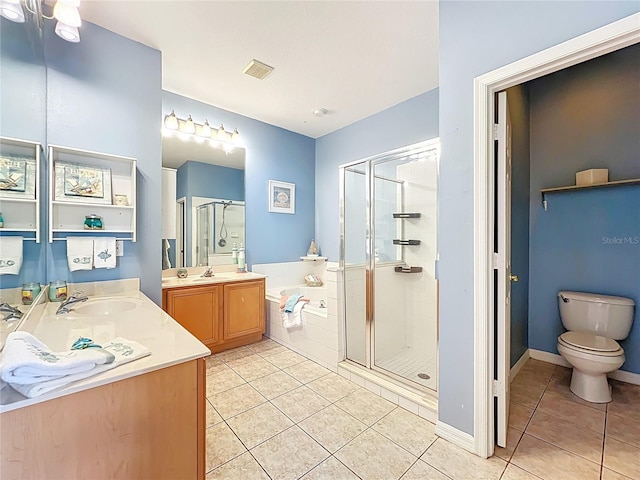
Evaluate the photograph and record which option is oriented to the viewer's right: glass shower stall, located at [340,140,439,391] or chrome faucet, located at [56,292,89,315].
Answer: the chrome faucet

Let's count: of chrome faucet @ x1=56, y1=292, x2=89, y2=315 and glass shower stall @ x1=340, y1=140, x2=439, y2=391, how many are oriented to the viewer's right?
1

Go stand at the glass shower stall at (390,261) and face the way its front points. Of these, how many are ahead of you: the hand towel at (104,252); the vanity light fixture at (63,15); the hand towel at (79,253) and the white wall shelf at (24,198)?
4

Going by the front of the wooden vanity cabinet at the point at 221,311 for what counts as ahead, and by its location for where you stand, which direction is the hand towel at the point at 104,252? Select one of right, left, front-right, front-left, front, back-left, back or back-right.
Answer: right

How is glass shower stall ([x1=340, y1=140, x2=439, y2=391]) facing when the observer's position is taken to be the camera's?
facing the viewer and to the left of the viewer

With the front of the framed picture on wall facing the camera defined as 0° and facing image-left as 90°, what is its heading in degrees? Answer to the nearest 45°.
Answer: approximately 315°

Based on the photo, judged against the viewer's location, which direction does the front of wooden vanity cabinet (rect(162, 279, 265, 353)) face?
facing the viewer and to the right of the viewer

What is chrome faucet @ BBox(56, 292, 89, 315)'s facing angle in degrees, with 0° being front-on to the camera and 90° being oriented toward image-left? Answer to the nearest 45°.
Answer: approximately 270°

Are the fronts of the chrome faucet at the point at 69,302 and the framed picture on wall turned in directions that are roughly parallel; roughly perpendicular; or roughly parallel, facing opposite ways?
roughly perpendicular

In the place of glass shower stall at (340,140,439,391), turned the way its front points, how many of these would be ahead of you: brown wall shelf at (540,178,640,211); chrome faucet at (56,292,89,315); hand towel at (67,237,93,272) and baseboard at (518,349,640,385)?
2

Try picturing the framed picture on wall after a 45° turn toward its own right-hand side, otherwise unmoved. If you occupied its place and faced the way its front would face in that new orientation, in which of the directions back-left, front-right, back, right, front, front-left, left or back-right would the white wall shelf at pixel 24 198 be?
front-right

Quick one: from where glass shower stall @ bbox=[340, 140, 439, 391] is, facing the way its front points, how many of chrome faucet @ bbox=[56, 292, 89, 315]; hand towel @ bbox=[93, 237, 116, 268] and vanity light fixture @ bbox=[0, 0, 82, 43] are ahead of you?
3

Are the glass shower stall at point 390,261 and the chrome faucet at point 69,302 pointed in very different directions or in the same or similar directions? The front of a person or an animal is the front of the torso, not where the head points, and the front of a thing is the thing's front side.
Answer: very different directions

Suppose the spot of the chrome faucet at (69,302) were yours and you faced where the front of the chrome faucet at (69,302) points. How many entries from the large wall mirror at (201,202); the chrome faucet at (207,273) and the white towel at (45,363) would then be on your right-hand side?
1

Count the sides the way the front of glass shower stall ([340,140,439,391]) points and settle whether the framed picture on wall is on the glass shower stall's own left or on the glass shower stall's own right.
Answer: on the glass shower stall's own right
